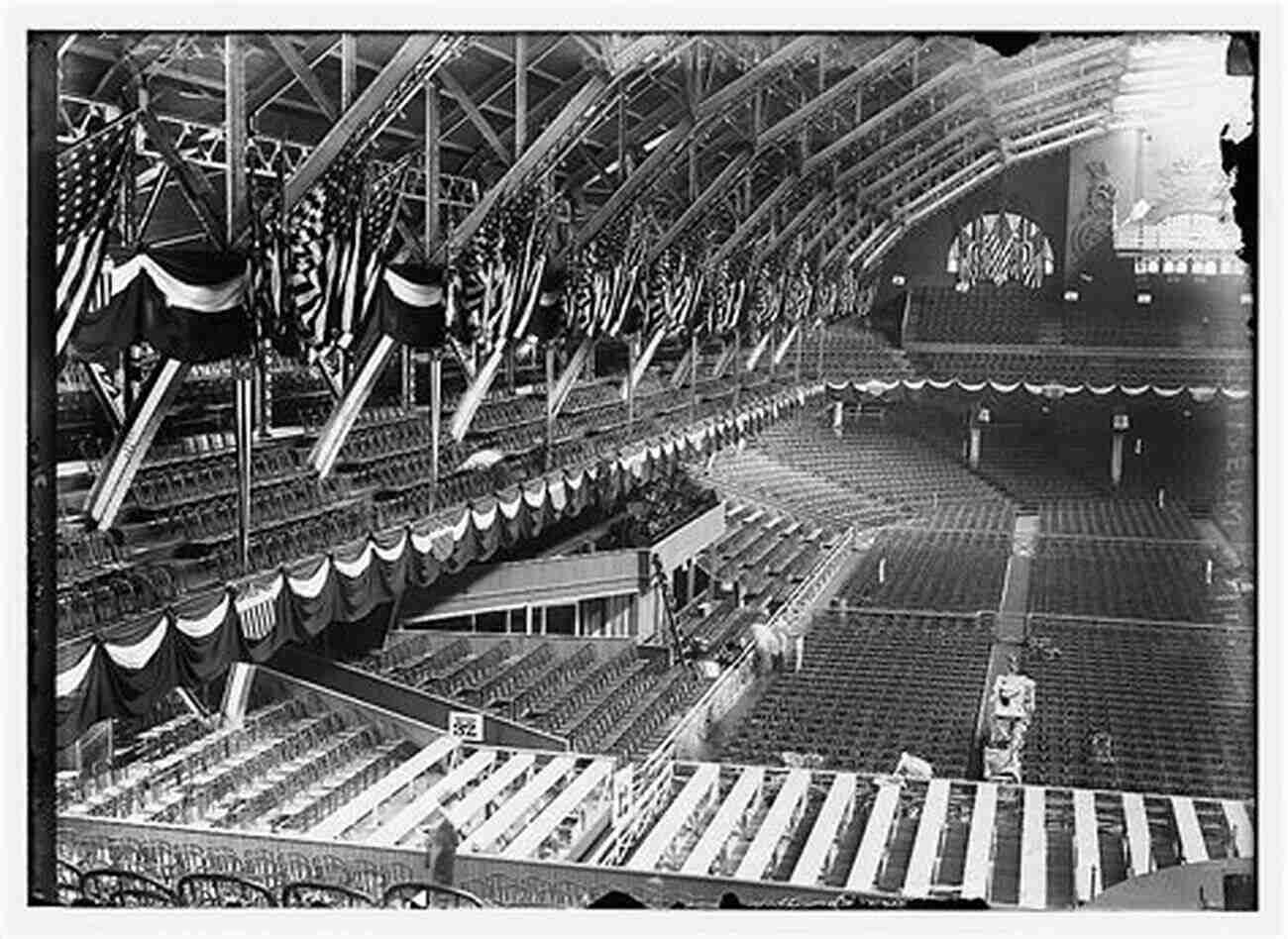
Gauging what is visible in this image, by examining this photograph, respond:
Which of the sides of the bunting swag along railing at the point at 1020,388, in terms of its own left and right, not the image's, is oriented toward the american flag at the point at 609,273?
right

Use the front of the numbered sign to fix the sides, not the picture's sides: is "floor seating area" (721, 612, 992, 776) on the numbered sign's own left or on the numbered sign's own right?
on the numbered sign's own left

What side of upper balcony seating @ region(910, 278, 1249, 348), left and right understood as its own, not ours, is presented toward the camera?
front

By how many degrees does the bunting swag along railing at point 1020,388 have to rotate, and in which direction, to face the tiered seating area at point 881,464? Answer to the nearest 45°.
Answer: approximately 90° to its right

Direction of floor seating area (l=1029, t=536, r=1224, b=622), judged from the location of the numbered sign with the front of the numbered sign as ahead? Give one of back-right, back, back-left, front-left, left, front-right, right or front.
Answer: left

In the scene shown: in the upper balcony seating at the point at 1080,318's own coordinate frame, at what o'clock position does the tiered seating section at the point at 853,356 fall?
The tiered seating section is roughly at 3 o'clock from the upper balcony seating.

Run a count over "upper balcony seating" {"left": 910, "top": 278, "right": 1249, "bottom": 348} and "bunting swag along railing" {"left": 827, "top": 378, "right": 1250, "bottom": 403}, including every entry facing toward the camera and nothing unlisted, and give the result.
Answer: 2

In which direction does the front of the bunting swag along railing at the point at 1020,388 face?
toward the camera
